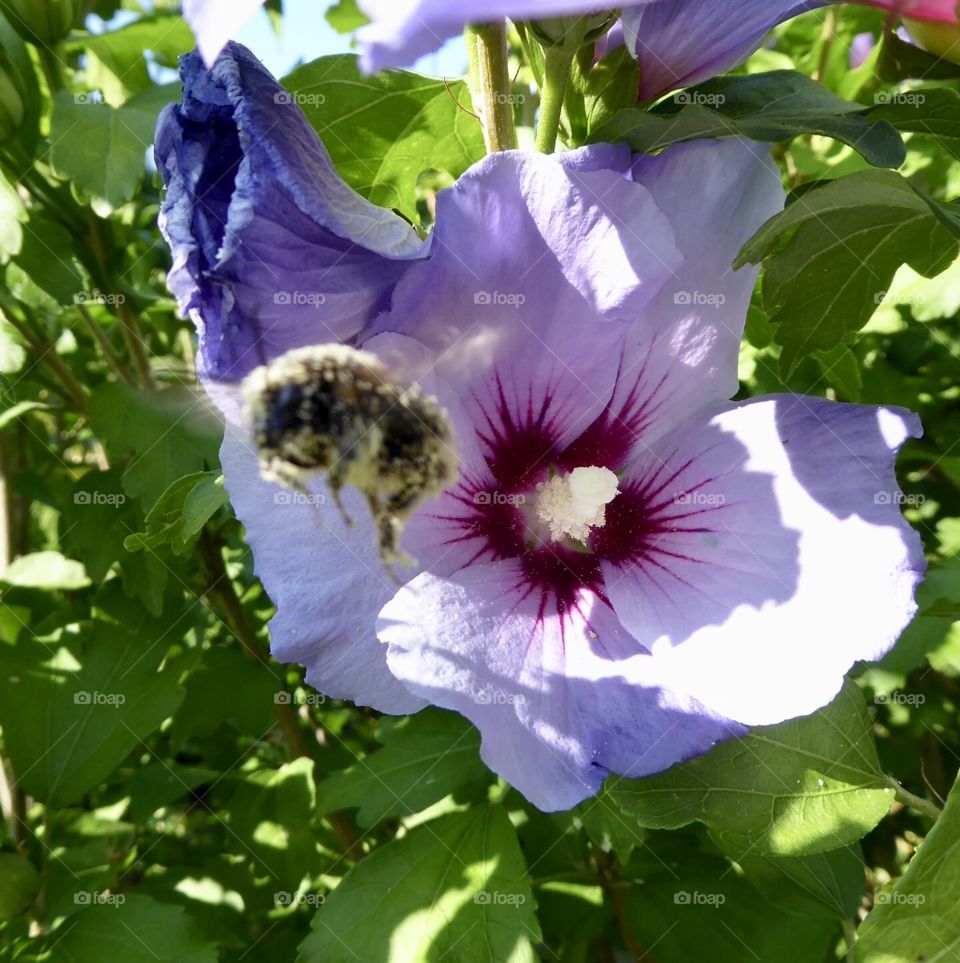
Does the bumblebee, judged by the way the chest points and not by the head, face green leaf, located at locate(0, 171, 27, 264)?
no

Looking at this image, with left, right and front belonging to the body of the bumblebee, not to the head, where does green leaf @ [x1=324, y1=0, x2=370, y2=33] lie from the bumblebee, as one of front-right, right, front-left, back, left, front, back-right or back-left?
right

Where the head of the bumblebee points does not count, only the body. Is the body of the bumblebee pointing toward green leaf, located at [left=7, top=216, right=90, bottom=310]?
no

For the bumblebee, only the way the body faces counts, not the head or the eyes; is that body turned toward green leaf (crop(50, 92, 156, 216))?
no

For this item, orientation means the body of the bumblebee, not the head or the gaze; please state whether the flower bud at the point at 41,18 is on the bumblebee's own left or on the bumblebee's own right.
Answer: on the bumblebee's own left
